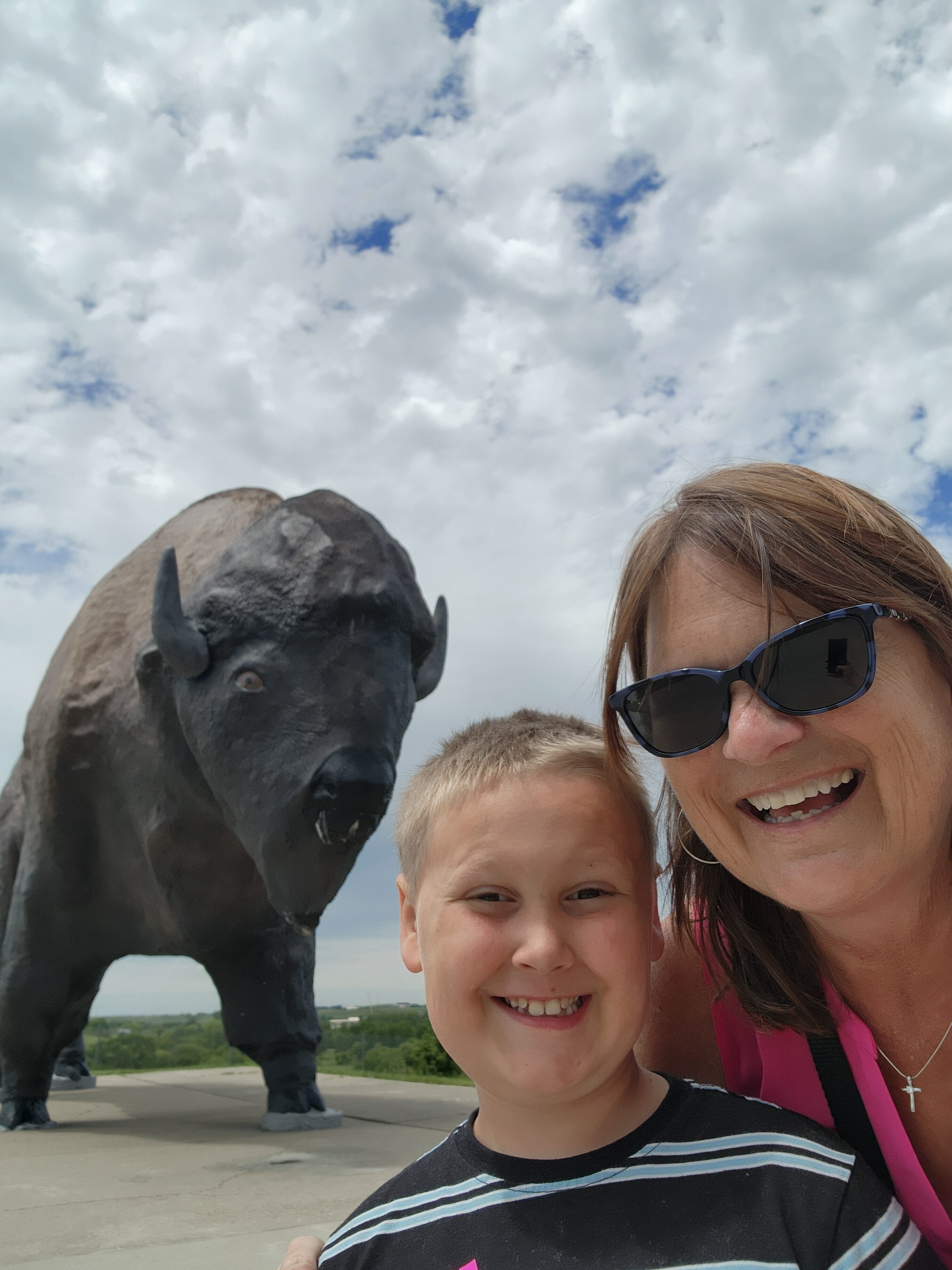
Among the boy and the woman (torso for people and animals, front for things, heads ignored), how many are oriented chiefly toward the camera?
2

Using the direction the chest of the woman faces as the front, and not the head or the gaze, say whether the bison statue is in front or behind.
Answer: behind

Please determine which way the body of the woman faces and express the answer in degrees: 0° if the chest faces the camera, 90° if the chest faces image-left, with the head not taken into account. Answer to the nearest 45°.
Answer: approximately 0°

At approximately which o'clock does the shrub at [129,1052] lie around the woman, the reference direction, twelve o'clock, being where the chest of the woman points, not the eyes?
The shrub is roughly at 5 o'clock from the woman.

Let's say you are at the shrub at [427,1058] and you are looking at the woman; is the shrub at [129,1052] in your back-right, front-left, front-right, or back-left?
back-right

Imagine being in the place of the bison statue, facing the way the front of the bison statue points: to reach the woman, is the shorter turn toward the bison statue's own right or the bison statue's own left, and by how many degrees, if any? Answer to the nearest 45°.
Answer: approximately 45° to the bison statue's own right

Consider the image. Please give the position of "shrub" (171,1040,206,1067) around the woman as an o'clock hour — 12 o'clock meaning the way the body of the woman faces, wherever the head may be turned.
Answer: The shrub is roughly at 5 o'clock from the woman.

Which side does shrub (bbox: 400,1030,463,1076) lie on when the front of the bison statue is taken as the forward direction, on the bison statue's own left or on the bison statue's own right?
on the bison statue's own left

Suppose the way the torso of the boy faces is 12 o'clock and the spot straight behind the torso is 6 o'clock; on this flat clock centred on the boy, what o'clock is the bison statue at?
The bison statue is roughly at 5 o'clock from the boy.
